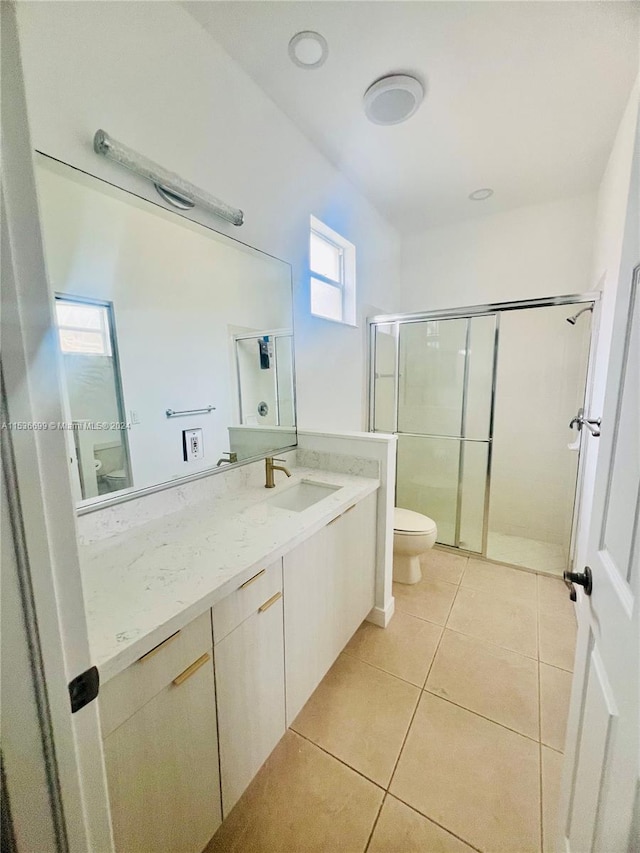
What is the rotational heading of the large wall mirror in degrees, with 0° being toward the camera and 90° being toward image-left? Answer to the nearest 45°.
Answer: approximately 315°

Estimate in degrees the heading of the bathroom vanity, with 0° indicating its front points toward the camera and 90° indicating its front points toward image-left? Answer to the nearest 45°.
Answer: approximately 315°

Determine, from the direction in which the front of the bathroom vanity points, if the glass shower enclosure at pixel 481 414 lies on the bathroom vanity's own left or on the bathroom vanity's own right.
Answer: on the bathroom vanity's own left

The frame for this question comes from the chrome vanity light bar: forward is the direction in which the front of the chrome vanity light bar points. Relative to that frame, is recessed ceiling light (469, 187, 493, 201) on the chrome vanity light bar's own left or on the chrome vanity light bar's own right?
on the chrome vanity light bar's own left

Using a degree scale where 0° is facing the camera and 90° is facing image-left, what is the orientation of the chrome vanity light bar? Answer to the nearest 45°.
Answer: approximately 315°

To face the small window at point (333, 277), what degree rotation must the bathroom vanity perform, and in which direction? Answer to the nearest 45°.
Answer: approximately 90° to its left

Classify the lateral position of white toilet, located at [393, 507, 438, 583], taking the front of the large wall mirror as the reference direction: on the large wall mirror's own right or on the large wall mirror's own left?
on the large wall mirror's own left

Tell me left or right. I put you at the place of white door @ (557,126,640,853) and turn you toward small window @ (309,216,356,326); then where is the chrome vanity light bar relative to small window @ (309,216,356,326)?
left
